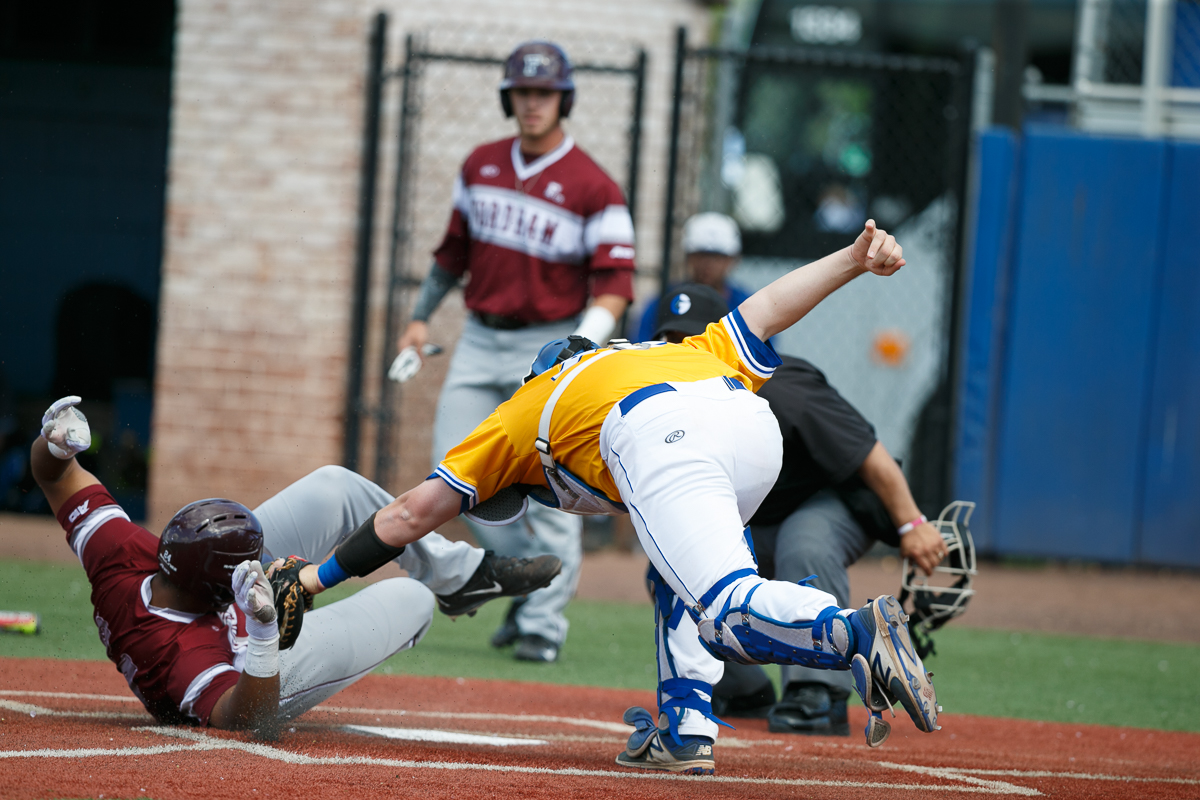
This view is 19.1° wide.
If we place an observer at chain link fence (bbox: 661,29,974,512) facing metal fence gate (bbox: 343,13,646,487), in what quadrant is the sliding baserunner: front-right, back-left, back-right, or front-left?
front-left

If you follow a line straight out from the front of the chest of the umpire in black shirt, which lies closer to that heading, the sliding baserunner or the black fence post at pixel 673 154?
the sliding baserunner

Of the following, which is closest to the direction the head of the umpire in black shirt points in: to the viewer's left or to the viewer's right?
to the viewer's left

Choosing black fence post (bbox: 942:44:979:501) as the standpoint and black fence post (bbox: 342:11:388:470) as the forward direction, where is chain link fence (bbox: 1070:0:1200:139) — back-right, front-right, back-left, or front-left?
back-right

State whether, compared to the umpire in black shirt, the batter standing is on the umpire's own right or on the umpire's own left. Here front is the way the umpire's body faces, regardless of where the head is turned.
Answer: on the umpire's own right

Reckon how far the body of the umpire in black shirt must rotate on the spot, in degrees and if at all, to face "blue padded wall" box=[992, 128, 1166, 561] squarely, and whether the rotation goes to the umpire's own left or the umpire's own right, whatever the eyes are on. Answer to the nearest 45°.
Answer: approximately 135° to the umpire's own right

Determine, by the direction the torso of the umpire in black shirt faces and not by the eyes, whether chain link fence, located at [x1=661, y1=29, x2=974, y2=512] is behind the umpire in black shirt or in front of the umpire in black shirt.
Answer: behind

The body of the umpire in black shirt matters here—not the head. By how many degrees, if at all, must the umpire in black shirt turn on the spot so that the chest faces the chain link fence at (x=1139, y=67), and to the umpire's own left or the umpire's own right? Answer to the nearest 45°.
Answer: approximately 135° to the umpire's own right

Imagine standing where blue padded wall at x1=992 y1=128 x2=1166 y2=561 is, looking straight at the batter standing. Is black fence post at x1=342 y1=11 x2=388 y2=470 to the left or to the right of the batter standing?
right

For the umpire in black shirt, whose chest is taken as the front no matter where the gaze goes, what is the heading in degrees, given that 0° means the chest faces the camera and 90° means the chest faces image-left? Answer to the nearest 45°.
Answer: approximately 45°

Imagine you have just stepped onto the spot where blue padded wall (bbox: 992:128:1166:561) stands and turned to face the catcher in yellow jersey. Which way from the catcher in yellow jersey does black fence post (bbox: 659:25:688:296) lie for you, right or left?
right
